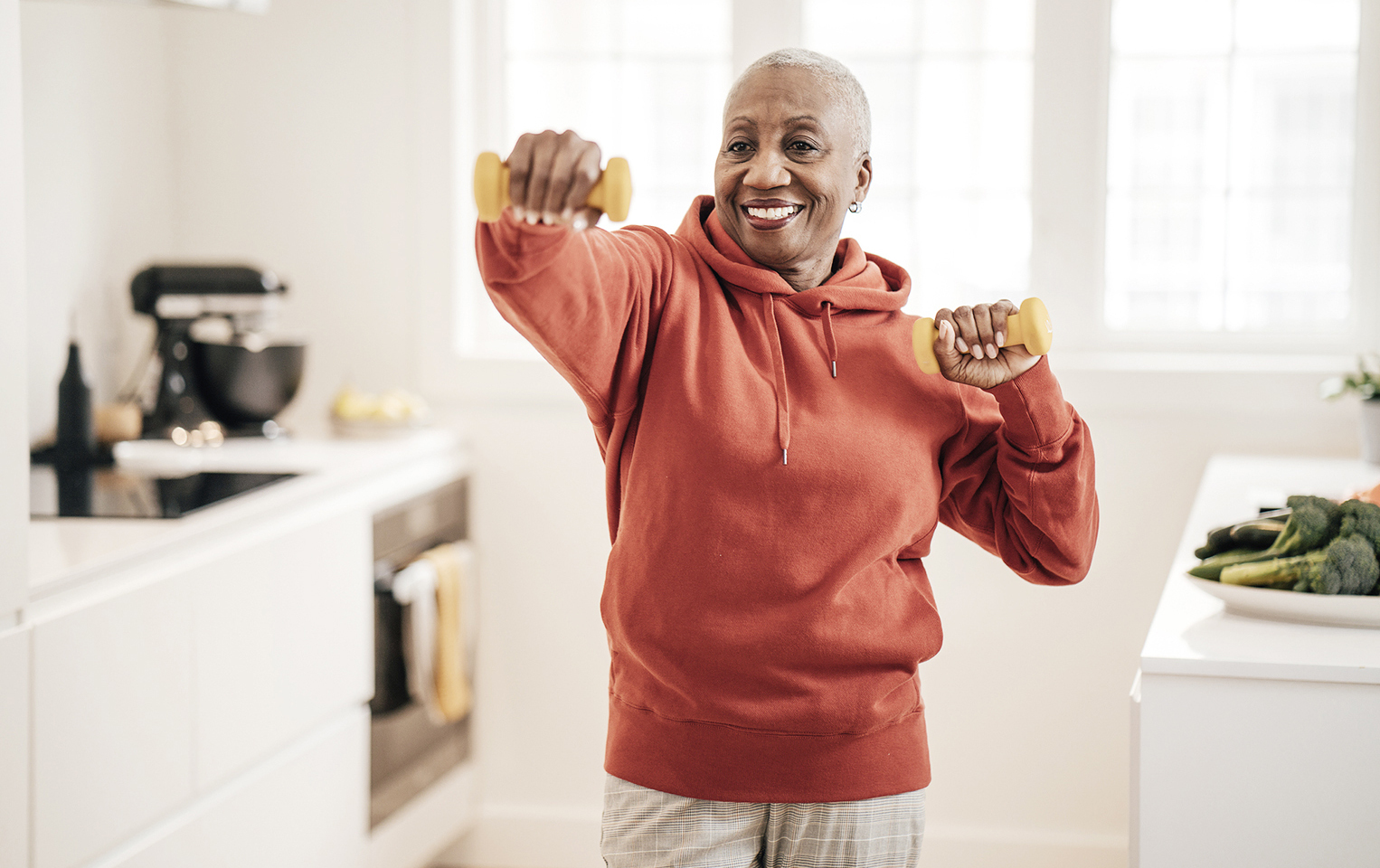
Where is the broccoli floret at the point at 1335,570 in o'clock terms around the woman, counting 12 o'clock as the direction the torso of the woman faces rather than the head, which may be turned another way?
The broccoli floret is roughly at 8 o'clock from the woman.

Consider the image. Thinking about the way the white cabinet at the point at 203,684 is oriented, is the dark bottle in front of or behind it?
behind

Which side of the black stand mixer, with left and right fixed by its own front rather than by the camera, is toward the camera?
right

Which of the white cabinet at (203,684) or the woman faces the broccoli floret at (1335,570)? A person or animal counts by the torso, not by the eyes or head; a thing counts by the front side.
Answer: the white cabinet

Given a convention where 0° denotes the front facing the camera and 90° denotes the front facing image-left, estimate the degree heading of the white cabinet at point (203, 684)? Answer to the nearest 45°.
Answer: approximately 315°

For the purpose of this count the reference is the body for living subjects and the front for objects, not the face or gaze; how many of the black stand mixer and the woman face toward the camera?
1

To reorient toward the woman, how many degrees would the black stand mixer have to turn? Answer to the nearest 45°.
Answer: approximately 90° to its right
